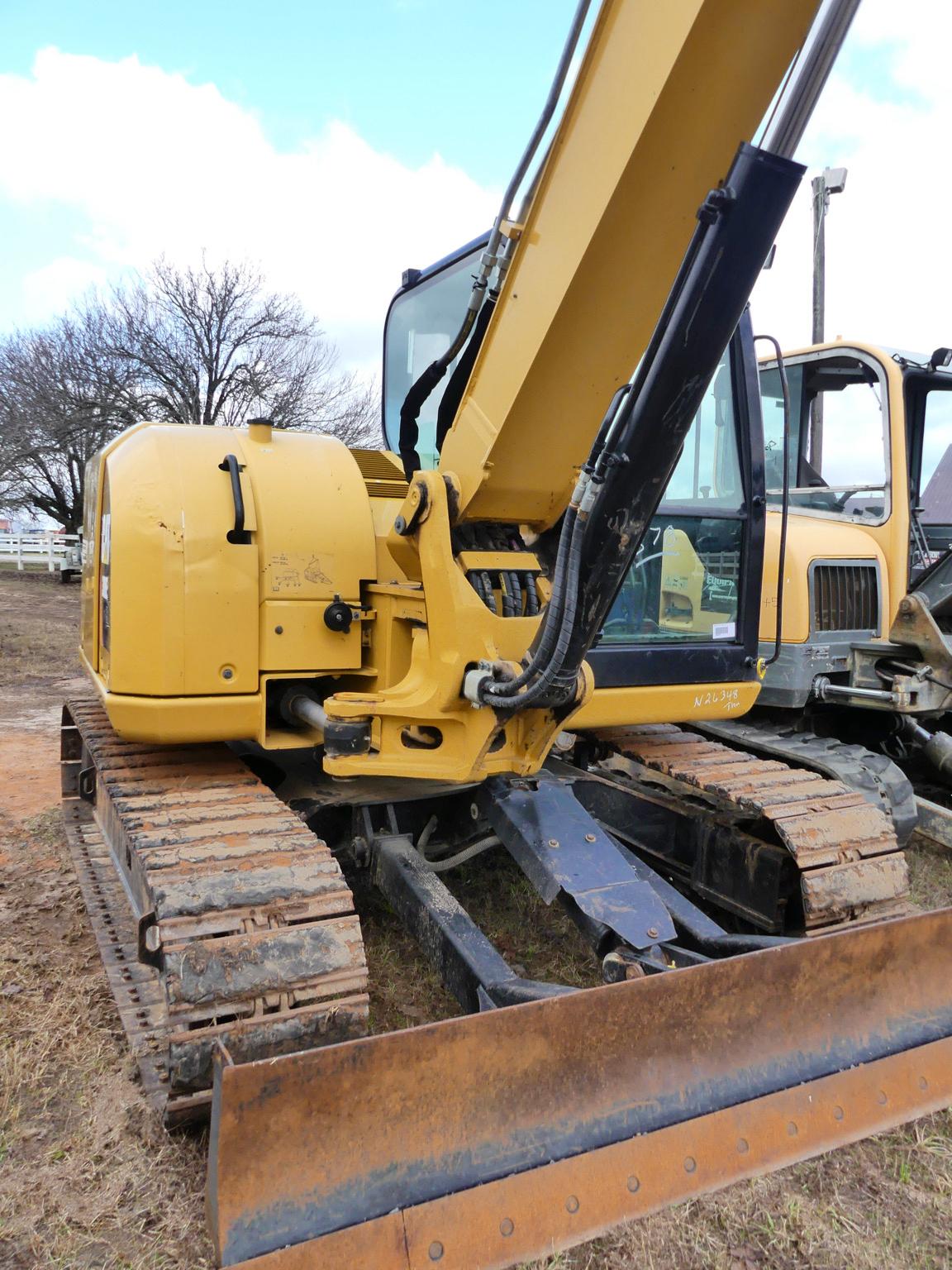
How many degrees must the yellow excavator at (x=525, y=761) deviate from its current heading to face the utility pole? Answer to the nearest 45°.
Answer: approximately 135° to its left

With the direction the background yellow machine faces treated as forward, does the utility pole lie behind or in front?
behind

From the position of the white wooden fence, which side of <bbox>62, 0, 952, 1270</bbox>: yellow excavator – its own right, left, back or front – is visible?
back

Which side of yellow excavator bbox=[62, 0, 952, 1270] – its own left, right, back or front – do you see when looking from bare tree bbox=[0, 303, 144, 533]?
back

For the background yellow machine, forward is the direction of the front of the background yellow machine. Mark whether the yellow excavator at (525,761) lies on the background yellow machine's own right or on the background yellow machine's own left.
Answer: on the background yellow machine's own right

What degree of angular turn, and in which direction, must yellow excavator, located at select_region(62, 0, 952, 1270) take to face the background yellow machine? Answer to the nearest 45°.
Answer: approximately 90° to its left

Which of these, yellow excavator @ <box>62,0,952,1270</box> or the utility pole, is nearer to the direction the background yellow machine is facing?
the yellow excavator
